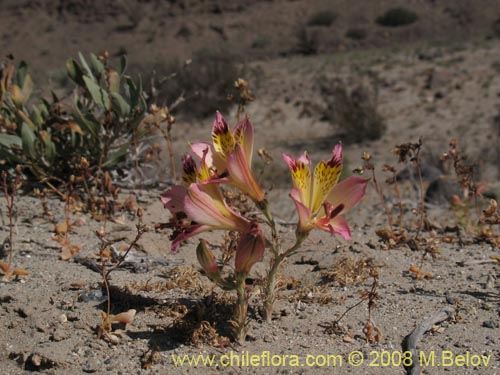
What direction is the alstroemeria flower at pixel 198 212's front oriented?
to the viewer's left

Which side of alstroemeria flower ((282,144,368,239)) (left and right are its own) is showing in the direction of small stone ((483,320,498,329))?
left

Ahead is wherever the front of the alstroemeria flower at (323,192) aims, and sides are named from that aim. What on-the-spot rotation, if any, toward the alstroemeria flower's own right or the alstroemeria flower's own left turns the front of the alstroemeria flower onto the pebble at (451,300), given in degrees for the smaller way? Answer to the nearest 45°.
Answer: approximately 90° to the alstroemeria flower's own left

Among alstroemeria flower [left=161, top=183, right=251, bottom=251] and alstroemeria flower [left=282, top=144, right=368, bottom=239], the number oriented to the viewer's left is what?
1

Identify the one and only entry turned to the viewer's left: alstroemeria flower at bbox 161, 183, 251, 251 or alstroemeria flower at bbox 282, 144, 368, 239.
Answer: alstroemeria flower at bbox 161, 183, 251, 251

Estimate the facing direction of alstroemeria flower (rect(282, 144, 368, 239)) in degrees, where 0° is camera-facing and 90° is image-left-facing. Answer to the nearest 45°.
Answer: approximately 315°
